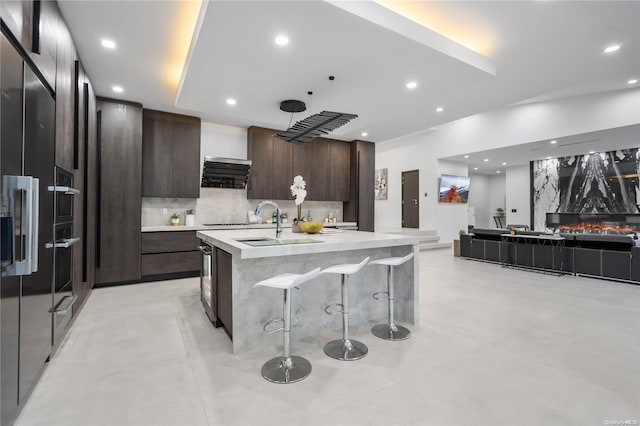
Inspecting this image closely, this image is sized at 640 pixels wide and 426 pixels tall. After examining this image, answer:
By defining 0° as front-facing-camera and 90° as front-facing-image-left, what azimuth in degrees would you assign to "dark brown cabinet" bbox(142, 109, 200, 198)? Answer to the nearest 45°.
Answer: approximately 315°

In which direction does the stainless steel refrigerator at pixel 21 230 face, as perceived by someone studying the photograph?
facing to the right of the viewer

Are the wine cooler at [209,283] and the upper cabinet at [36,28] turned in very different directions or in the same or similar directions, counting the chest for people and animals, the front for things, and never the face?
very different directions

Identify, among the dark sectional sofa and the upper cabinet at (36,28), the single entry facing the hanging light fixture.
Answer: the upper cabinet

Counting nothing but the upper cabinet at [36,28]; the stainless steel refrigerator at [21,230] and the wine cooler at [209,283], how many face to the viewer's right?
2

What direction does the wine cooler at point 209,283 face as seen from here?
to the viewer's left

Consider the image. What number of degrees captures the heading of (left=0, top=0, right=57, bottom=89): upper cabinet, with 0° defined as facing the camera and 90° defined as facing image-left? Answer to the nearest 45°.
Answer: approximately 270°

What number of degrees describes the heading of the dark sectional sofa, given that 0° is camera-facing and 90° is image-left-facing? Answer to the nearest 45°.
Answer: approximately 225°

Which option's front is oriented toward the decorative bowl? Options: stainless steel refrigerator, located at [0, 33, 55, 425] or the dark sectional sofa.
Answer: the stainless steel refrigerator

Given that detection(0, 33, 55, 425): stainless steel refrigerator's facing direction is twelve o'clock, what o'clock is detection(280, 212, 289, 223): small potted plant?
The small potted plant is roughly at 11 o'clock from the stainless steel refrigerator.

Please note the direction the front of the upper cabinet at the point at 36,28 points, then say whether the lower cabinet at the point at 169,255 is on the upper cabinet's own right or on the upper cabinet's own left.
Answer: on the upper cabinet's own left
